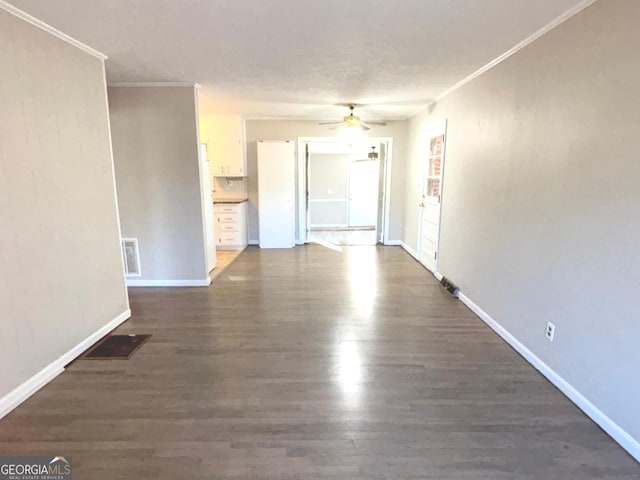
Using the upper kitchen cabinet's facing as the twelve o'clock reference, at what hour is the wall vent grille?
The wall vent grille is roughly at 1 o'clock from the upper kitchen cabinet.

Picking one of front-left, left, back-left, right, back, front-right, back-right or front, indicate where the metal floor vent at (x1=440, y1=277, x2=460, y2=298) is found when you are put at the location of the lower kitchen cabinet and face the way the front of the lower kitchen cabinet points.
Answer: front-left

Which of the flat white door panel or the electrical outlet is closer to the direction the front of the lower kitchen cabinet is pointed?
the electrical outlet

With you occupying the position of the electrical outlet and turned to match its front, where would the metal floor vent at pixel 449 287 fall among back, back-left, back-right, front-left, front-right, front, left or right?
right

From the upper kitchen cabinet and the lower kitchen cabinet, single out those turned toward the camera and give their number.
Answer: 2

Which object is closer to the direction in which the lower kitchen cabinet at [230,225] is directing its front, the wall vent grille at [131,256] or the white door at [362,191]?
the wall vent grille

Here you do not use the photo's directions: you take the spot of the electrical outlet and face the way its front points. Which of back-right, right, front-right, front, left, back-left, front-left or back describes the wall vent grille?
front-right

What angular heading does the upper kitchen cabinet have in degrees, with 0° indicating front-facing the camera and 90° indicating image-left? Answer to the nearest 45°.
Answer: approximately 0°

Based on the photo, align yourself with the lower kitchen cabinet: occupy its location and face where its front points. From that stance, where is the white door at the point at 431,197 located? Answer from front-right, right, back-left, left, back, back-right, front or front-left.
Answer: front-left

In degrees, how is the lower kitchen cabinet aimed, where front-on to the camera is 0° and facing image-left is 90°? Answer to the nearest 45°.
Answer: approximately 0°

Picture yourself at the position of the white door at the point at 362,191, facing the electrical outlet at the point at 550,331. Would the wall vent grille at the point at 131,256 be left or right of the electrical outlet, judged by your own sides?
right

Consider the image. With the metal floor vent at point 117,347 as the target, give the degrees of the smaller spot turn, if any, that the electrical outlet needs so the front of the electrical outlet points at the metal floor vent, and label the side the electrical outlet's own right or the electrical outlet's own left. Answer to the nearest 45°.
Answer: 0° — it already faces it

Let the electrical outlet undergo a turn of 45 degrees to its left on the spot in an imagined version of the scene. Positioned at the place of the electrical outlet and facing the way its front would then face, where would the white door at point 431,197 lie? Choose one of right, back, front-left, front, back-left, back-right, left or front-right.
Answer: back-right

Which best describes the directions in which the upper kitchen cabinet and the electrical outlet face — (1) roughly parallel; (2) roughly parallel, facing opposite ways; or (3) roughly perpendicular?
roughly perpendicular

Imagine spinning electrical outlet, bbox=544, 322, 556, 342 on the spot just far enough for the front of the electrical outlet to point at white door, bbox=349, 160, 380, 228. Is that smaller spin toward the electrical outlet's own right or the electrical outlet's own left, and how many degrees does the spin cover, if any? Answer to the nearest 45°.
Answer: approximately 90° to the electrical outlet's own right

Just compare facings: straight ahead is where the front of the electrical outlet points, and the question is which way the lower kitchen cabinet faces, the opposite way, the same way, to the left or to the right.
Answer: to the left
